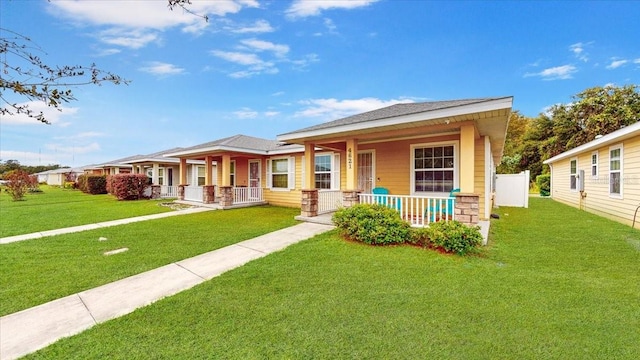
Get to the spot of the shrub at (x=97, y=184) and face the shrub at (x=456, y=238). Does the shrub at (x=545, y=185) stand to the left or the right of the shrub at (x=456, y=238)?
left

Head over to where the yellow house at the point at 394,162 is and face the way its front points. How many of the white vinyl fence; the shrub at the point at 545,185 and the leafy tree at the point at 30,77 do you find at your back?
2

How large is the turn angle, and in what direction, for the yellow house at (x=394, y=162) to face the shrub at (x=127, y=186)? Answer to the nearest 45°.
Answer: approximately 90° to its right

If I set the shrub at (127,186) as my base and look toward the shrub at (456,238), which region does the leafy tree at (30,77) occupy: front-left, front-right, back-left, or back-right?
front-right

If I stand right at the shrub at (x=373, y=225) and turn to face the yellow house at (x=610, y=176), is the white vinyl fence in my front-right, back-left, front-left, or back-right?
front-left

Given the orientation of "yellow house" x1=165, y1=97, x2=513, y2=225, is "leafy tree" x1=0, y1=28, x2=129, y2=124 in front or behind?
in front

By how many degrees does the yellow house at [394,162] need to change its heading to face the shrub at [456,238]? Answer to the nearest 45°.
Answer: approximately 45° to its left

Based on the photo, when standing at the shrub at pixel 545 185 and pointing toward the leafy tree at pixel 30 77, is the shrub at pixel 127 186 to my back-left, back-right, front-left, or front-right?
front-right

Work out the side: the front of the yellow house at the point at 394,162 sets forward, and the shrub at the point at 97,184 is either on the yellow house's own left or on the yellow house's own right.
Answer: on the yellow house's own right

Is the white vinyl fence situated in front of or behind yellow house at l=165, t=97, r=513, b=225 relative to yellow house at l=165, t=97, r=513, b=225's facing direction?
behind

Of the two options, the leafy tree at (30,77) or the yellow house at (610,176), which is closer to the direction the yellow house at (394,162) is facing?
the leafy tree

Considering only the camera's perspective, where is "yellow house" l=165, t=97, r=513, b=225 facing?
facing the viewer and to the left of the viewer

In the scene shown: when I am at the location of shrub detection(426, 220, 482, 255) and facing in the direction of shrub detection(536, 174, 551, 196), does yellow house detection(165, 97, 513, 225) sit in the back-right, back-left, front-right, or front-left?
front-left

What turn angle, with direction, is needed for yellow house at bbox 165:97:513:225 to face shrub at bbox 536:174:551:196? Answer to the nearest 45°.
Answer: approximately 180°
